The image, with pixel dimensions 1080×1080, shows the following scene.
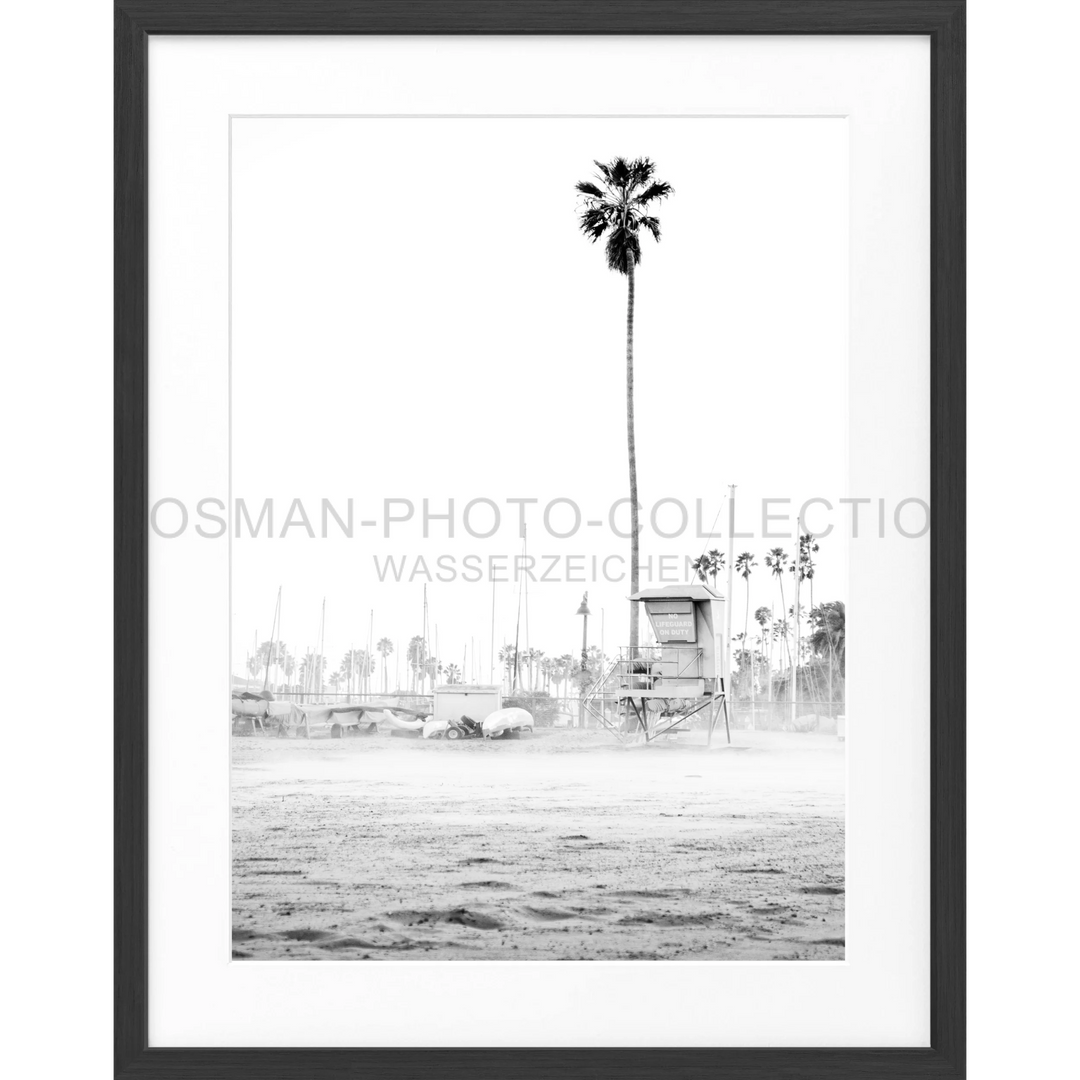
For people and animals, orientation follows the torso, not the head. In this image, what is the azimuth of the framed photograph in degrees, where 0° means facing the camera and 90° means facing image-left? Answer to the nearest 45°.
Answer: approximately 0°
